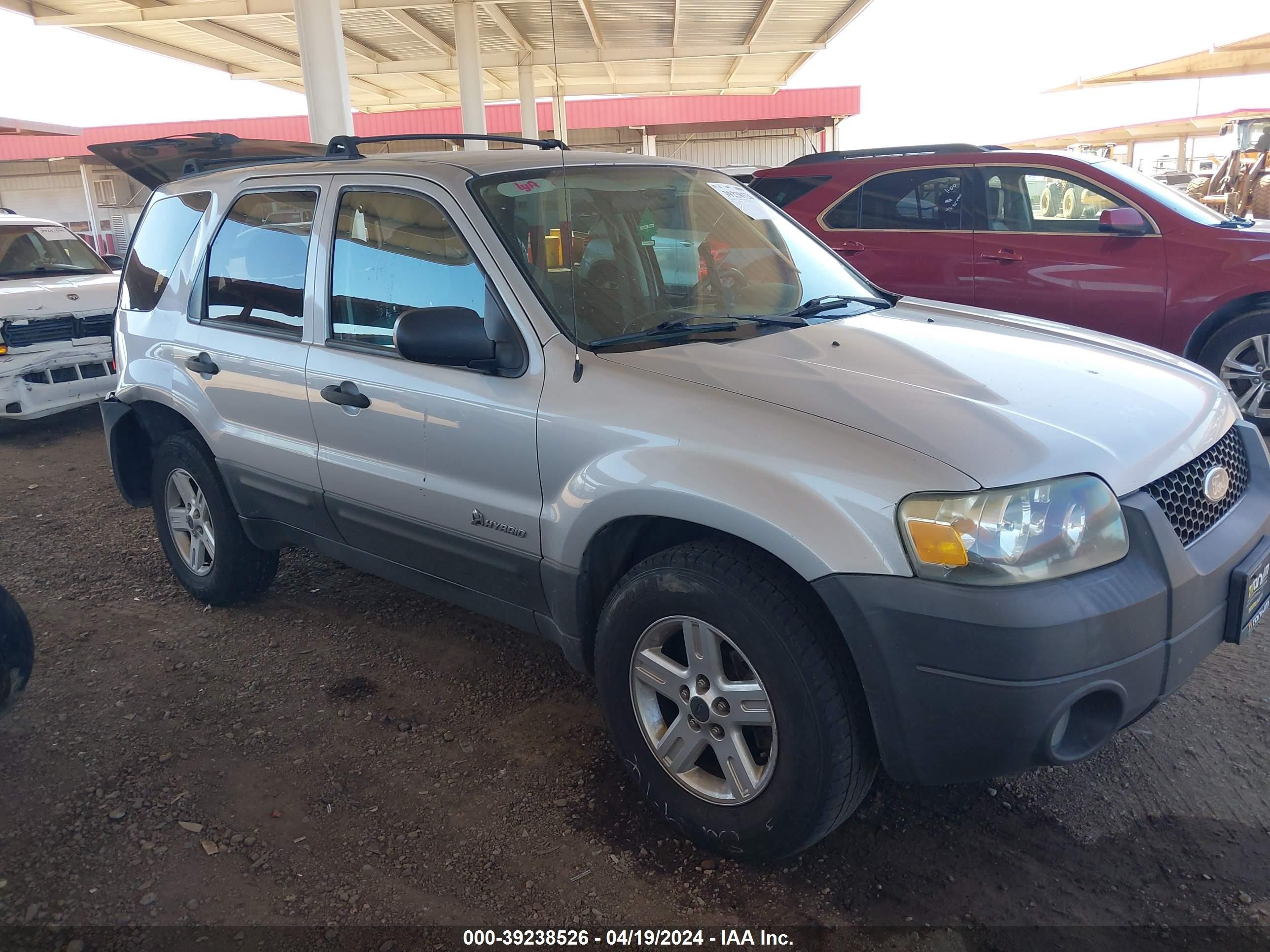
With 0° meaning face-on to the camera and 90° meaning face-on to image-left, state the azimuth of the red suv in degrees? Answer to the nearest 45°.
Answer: approximately 270°

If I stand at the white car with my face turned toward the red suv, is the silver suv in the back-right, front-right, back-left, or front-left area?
front-right

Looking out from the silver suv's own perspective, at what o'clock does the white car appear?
The white car is roughly at 6 o'clock from the silver suv.

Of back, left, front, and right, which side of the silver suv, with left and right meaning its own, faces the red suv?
left

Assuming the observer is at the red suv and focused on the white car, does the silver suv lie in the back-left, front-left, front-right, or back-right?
front-left

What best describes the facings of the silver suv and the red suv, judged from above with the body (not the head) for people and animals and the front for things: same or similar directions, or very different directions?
same or similar directions

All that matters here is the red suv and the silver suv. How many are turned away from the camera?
0

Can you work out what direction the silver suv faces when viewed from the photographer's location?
facing the viewer and to the right of the viewer

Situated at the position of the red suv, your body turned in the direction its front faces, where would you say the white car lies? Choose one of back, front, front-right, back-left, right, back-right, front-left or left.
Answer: back

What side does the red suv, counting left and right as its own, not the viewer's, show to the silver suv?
right
